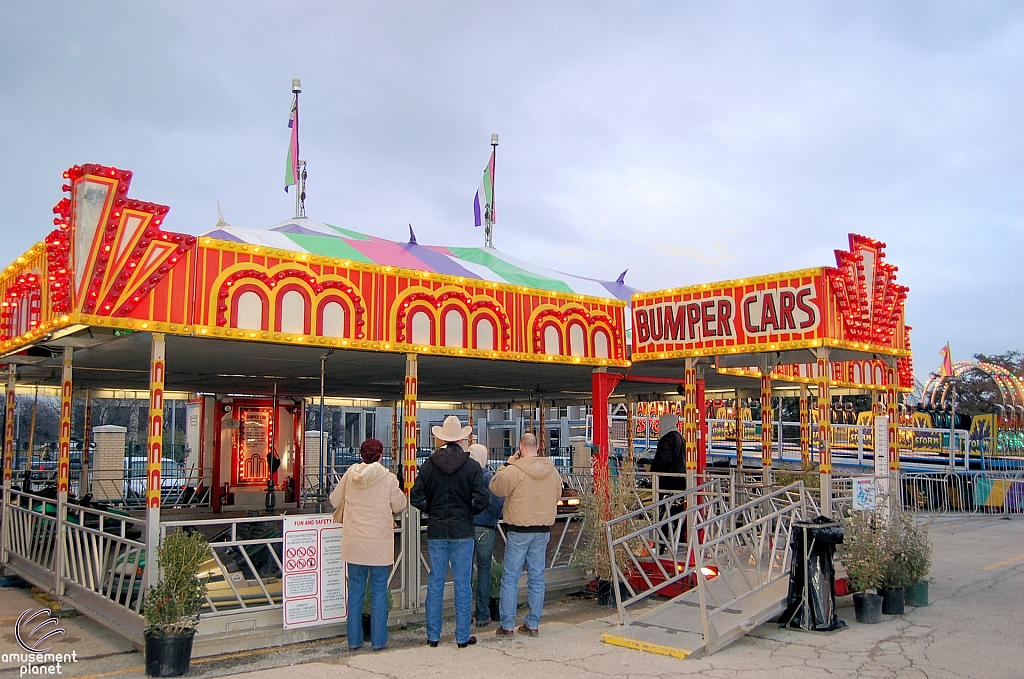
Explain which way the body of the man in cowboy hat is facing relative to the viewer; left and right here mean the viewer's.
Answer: facing away from the viewer

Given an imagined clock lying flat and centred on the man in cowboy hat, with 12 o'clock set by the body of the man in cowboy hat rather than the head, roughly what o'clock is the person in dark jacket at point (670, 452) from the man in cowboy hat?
The person in dark jacket is roughly at 1 o'clock from the man in cowboy hat.

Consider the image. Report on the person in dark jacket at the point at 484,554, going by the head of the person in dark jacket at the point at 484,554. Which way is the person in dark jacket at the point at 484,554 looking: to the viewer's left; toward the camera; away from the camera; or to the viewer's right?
away from the camera

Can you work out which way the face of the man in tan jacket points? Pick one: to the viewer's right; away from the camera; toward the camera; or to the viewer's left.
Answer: away from the camera

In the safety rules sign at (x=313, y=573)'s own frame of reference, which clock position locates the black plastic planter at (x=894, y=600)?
The black plastic planter is roughly at 9 o'clock from the safety rules sign.

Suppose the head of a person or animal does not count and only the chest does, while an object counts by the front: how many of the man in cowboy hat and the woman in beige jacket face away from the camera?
2

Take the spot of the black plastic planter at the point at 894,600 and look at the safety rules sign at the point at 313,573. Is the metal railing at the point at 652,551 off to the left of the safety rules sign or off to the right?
right

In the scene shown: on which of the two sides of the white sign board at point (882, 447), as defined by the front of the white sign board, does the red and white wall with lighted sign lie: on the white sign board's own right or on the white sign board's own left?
on the white sign board's own right

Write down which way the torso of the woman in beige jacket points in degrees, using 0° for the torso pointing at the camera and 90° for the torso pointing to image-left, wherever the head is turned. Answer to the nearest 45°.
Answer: approximately 180°
